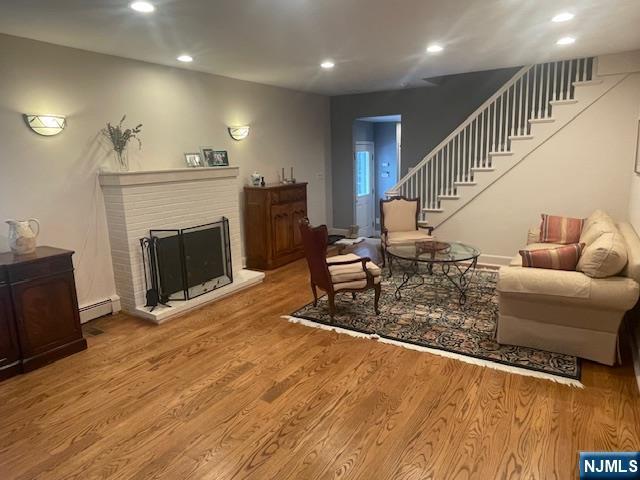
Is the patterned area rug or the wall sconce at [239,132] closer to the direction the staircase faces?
the wall sconce

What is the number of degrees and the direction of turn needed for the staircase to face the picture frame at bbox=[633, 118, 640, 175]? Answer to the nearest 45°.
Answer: approximately 135° to its left

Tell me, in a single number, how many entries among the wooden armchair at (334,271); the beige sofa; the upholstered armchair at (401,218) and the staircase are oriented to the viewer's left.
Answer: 2

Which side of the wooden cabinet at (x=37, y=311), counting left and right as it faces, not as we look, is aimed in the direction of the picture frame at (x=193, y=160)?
left

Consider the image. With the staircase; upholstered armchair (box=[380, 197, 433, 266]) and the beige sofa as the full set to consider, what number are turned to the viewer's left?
2

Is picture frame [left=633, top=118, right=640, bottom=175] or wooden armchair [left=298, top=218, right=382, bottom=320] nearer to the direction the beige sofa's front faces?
the wooden armchair

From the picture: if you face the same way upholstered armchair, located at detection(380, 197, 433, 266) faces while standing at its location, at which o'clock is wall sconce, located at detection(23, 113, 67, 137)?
The wall sconce is roughly at 3 o'clock from the upholstered armchair.

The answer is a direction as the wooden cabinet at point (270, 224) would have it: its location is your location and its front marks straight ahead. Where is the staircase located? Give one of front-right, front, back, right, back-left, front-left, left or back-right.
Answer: front-left

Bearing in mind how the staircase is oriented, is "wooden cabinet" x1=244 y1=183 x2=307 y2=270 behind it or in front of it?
in front

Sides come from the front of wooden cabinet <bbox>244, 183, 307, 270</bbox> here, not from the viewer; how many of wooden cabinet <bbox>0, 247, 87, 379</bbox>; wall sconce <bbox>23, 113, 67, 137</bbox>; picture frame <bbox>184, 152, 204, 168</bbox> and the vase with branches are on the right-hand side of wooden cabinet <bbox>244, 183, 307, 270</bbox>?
4

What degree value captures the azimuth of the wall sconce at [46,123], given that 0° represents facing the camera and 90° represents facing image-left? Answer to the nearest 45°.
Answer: approximately 315°

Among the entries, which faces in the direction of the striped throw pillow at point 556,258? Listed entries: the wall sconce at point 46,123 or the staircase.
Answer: the wall sconce

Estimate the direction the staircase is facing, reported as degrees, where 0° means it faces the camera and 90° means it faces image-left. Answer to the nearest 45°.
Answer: approximately 90°

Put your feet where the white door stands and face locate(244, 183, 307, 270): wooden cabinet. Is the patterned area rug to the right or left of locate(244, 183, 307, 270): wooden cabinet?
left

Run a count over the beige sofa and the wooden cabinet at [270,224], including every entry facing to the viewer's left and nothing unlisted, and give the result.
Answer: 1
